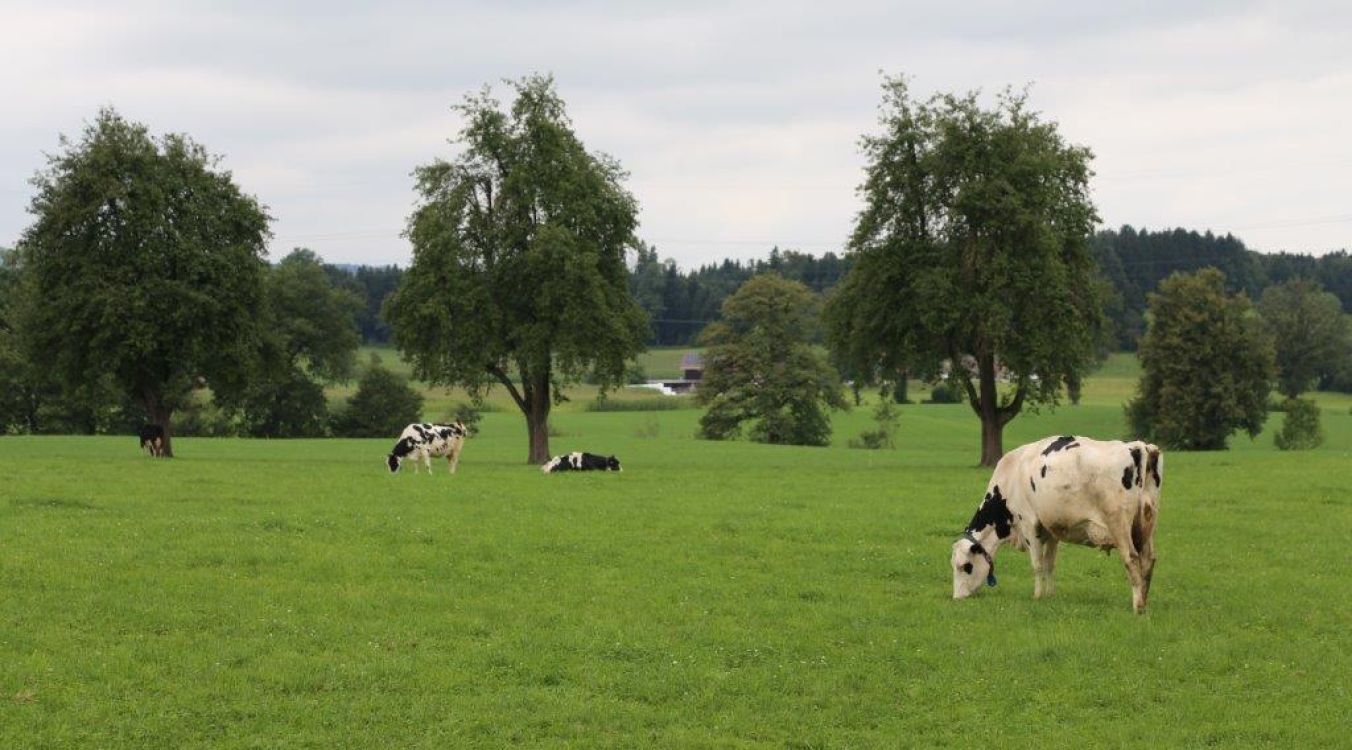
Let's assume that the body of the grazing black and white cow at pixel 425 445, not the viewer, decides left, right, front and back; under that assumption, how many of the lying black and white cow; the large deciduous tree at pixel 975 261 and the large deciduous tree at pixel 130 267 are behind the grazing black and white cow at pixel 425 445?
2

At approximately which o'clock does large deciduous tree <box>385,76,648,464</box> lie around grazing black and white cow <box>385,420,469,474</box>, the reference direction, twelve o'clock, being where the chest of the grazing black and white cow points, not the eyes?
The large deciduous tree is roughly at 4 o'clock from the grazing black and white cow.

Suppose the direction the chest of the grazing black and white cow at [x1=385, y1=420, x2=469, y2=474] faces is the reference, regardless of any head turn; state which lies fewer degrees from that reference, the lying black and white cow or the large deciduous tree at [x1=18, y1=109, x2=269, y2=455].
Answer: the large deciduous tree

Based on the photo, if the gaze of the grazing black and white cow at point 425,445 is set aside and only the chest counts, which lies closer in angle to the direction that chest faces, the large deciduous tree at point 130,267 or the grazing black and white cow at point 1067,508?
the large deciduous tree

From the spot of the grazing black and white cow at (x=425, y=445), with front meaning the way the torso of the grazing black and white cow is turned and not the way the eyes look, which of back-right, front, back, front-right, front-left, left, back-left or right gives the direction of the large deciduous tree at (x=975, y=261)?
back

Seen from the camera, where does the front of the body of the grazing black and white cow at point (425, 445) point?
to the viewer's left

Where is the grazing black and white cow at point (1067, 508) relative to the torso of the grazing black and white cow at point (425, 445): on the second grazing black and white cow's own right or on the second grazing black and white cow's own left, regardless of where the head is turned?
on the second grazing black and white cow's own left

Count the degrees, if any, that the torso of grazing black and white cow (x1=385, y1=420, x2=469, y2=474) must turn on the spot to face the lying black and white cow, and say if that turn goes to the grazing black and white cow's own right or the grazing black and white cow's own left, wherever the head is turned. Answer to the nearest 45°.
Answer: approximately 180°

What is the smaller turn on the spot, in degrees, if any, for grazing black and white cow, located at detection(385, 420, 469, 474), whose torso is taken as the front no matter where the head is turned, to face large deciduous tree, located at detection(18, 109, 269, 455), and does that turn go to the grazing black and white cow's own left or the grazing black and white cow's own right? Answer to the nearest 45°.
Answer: approximately 45° to the grazing black and white cow's own right
